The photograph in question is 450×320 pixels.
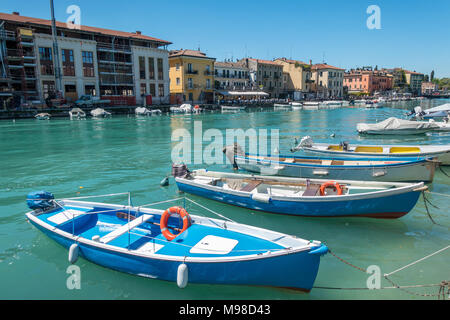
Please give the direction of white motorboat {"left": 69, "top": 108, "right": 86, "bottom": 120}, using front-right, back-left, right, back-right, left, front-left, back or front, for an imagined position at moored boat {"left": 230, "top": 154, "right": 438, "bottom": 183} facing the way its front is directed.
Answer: back-left

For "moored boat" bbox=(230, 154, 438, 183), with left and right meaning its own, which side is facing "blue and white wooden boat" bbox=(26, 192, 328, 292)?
right

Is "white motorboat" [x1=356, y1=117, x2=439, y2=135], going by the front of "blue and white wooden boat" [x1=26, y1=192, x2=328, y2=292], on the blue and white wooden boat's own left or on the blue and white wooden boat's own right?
on the blue and white wooden boat's own left

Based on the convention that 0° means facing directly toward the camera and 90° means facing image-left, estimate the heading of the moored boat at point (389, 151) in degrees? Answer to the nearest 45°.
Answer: approximately 270°

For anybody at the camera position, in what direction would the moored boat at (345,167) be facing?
facing to the right of the viewer

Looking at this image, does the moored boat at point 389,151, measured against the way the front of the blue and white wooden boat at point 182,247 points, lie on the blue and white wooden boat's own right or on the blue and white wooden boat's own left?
on the blue and white wooden boat's own left

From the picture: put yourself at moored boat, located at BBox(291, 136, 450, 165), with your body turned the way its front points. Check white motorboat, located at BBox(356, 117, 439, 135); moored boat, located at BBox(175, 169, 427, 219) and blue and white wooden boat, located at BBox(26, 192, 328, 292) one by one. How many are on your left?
1
